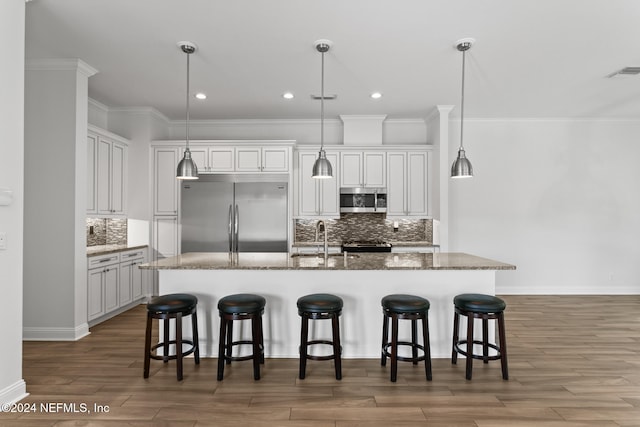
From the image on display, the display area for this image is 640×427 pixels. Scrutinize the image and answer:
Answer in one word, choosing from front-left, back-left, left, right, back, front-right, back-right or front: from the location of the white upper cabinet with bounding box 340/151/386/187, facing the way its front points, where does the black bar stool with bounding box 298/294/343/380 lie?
front

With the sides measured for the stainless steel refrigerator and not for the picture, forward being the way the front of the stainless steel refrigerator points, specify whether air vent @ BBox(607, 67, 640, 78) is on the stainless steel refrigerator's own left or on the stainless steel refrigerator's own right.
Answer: on the stainless steel refrigerator's own left

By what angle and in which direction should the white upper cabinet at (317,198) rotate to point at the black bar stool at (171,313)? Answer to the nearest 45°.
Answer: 0° — it already faces it

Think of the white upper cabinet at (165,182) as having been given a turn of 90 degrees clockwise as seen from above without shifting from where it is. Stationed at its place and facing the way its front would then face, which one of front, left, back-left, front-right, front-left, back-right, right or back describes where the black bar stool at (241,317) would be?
left

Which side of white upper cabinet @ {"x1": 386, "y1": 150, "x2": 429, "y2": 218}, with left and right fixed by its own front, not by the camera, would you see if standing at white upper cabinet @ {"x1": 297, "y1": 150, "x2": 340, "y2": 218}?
right

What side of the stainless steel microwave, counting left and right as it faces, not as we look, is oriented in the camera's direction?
front

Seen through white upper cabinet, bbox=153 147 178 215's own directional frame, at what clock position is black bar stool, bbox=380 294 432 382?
The black bar stool is roughly at 11 o'clock from the white upper cabinet.

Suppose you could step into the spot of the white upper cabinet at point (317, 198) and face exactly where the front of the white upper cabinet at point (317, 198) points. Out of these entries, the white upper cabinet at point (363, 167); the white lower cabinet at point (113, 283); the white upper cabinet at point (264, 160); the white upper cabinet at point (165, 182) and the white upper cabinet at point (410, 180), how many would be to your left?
2

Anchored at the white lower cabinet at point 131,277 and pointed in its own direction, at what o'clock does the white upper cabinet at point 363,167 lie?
The white upper cabinet is roughly at 11 o'clock from the white lower cabinet.

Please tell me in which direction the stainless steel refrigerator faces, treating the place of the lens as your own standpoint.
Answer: facing the viewer

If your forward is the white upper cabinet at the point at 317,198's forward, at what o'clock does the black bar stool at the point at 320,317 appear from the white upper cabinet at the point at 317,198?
The black bar stool is roughly at 12 o'clock from the white upper cabinet.

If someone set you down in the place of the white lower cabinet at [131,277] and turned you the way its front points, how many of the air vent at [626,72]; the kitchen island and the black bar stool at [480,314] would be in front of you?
3

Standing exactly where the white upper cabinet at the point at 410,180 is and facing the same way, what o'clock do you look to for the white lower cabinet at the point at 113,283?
The white lower cabinet is roughly at 2 o'clock from the white upper cabinet.

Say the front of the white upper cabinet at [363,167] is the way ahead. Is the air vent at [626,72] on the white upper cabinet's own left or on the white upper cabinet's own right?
on the white upper cabinet's own left

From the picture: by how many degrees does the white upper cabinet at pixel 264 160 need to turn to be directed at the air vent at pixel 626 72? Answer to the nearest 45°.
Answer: approximately 45° to its left

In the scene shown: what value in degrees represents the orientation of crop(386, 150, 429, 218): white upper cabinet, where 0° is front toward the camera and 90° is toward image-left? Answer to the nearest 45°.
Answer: approximately 0°

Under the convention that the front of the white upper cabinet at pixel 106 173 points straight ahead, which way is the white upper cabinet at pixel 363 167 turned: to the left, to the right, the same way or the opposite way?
to the right

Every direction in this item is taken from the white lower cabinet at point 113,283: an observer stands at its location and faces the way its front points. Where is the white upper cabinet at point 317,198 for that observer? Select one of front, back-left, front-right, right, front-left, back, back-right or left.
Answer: front-left

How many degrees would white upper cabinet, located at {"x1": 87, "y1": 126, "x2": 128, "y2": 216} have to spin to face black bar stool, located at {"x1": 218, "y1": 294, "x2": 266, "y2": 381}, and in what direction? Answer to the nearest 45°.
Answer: approximately 45° to its right
